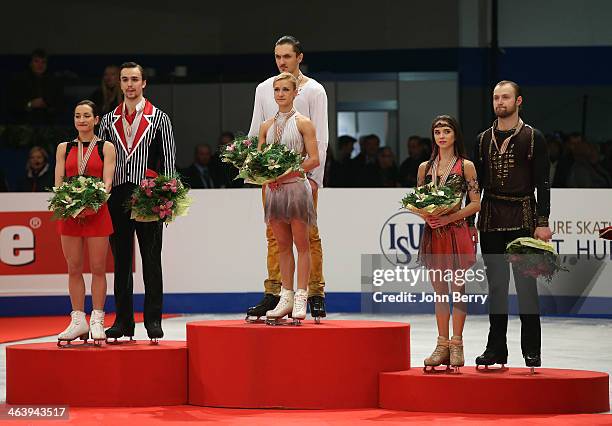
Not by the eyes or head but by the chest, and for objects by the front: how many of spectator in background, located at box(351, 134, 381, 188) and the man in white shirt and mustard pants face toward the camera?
2

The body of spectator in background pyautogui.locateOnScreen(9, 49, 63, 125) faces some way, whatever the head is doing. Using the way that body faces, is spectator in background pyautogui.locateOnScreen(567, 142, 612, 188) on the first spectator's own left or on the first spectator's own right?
on the first spectator's own left

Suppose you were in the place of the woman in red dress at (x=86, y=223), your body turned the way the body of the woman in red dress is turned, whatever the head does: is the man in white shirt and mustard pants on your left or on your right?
on your left

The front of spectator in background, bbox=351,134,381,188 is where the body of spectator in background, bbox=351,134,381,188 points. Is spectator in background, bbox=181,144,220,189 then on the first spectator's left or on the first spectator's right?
on the first spectator's right

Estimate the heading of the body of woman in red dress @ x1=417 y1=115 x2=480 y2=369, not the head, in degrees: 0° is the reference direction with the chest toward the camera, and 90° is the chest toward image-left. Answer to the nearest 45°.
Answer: approximately 45°

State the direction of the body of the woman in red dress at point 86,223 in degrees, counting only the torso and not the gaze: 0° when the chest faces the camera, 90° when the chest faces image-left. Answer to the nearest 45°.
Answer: approximately 0°

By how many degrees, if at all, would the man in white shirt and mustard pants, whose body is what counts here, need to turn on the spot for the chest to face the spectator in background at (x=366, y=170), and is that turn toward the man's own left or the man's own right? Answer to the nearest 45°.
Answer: approximately 180°

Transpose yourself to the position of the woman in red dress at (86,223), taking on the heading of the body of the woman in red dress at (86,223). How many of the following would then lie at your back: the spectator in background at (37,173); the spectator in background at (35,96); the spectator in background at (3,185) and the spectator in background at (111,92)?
4

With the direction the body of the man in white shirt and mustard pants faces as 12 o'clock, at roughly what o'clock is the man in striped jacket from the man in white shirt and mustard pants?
The man in striped jacket is roughly at 3 o'clock from the man in white shirt and mustard pants.
